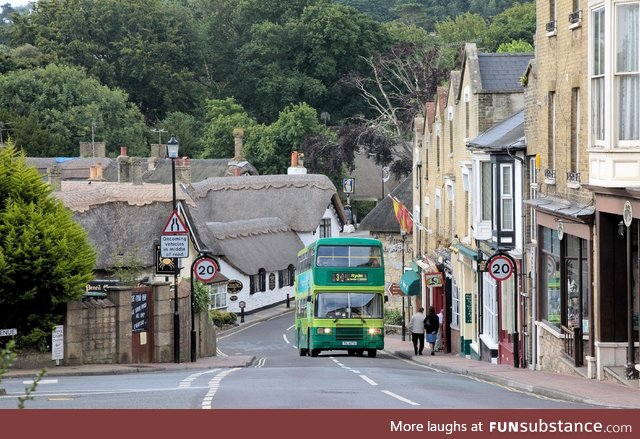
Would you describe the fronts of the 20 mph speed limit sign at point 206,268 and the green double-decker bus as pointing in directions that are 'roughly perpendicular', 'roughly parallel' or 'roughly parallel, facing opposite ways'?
roughly parallel

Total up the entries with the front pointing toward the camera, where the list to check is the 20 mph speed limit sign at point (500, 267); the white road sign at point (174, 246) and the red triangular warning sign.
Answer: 3

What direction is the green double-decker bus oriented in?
toward the camera

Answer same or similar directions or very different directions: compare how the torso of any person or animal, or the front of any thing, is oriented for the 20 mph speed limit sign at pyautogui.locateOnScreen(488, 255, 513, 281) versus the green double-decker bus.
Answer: same or similar directions

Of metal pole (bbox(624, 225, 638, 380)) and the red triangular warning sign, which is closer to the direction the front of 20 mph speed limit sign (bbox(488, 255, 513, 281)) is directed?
the metal pole

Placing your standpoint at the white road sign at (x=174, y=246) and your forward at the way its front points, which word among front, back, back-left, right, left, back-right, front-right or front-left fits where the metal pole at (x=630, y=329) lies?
front-left

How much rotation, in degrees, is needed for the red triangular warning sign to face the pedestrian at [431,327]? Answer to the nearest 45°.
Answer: approximately 135° to its left

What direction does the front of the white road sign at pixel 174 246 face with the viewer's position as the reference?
facing the viewer

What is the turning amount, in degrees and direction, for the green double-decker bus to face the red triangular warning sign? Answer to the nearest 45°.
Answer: approximately 45° to its right

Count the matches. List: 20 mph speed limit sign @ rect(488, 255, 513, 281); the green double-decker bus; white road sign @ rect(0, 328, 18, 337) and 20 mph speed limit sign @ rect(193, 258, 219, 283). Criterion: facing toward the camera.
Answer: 4

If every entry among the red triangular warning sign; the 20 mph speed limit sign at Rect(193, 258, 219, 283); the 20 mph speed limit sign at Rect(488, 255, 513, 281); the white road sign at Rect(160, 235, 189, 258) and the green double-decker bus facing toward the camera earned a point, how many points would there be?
5

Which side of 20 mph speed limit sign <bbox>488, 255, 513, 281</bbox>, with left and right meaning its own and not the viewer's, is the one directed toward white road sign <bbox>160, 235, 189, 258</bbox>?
right

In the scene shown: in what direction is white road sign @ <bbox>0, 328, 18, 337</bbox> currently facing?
toward the camera
